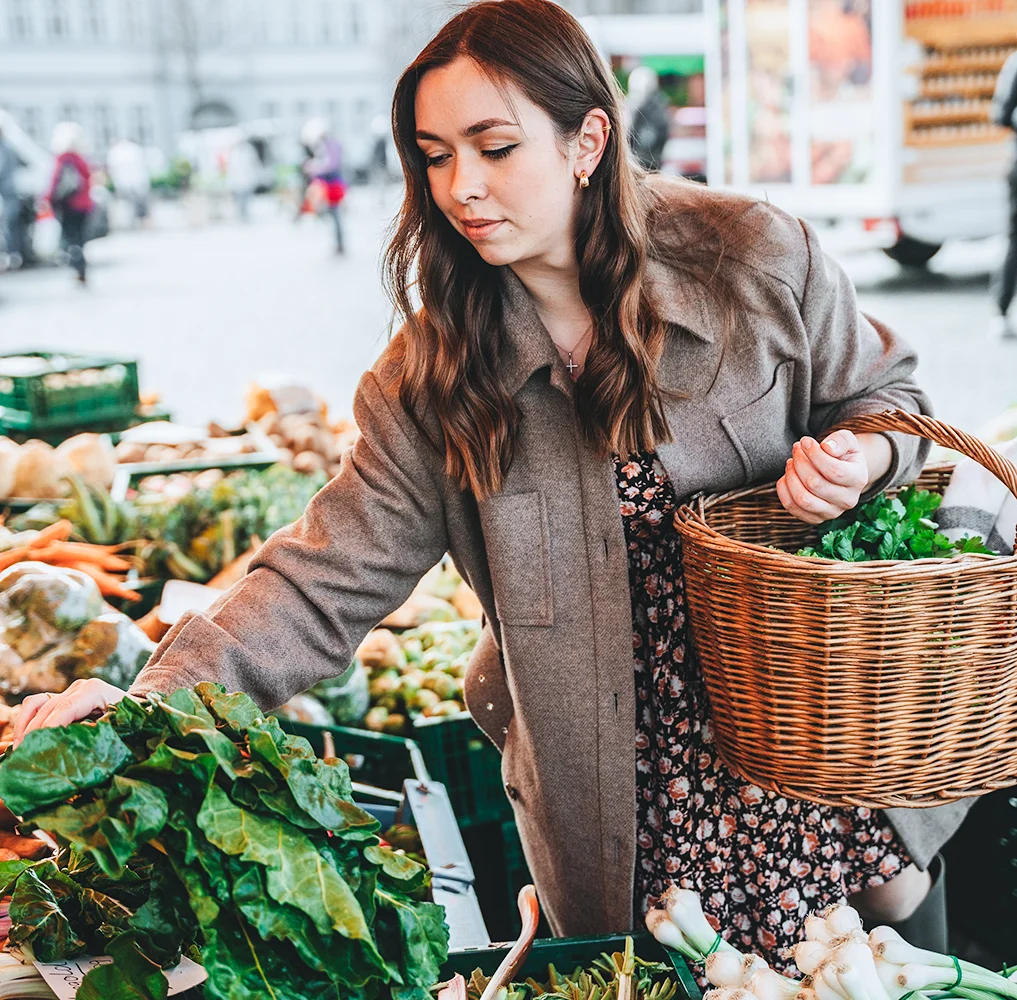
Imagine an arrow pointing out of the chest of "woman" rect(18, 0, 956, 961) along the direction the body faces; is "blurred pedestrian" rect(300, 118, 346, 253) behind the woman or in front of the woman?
behind

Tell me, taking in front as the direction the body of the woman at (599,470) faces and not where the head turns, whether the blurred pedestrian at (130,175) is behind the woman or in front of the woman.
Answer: behind

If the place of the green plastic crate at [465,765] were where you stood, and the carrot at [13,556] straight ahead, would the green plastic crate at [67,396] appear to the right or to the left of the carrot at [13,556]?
right

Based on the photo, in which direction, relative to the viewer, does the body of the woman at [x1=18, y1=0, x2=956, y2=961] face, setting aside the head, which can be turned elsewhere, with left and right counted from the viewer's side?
facing the viewer

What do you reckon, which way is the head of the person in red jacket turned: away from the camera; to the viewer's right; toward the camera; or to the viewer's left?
away from the camera

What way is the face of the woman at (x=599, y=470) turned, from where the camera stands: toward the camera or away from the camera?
toward the camera
